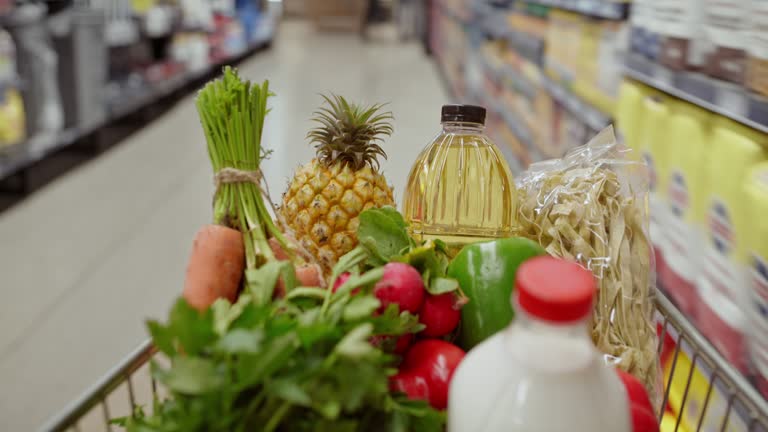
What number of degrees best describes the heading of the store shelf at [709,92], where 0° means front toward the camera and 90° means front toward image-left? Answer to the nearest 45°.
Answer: approximately 45°

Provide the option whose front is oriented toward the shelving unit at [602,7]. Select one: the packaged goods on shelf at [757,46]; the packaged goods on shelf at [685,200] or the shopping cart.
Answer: the shopping cart

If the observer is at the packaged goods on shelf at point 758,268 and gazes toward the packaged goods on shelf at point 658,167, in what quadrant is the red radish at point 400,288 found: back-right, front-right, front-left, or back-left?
back-left

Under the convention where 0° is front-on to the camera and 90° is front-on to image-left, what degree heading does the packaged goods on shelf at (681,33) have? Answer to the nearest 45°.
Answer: approximately 45°

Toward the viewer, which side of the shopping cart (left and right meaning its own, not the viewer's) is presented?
back
